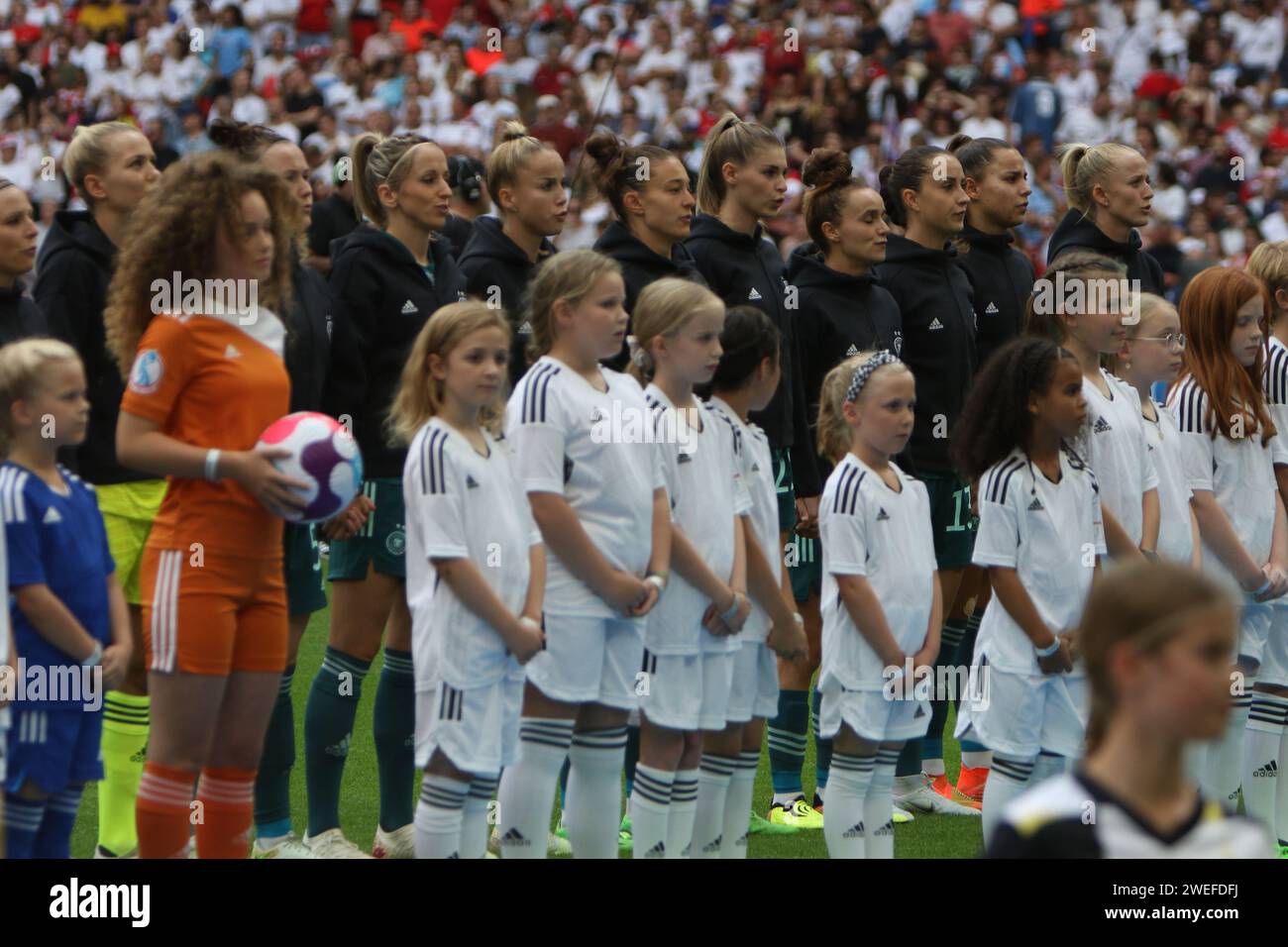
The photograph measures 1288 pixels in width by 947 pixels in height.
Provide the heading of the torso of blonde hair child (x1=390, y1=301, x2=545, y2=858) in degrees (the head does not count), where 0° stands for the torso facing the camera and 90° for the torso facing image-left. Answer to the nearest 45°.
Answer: approximately 315°
